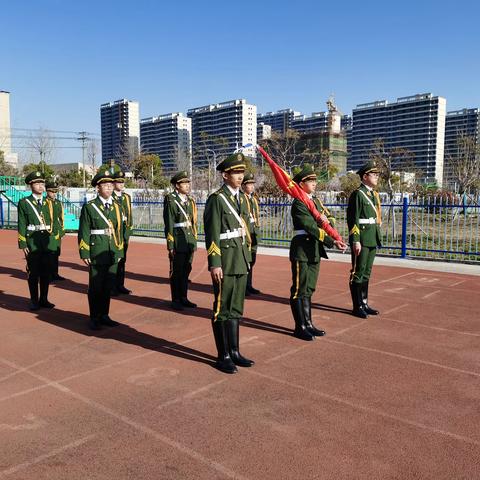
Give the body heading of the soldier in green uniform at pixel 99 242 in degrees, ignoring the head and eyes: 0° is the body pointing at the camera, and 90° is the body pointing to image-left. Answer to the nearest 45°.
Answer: approximately 315°

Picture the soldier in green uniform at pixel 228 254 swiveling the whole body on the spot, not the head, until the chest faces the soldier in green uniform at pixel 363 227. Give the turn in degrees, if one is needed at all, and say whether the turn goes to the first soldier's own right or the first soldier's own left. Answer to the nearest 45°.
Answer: approximately 90° to the first soldier's own left

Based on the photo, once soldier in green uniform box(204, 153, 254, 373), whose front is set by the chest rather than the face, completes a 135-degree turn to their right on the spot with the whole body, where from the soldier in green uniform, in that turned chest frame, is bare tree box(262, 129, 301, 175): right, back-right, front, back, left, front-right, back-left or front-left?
right

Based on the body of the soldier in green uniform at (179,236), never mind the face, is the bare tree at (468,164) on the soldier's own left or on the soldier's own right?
on the soldier's own left

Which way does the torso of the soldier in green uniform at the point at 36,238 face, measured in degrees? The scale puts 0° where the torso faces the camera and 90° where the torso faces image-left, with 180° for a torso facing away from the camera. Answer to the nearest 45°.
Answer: approximately 315°

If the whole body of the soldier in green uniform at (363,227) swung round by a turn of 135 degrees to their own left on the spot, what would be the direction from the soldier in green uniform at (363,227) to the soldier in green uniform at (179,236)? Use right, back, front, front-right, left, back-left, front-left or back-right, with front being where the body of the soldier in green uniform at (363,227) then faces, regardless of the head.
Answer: left

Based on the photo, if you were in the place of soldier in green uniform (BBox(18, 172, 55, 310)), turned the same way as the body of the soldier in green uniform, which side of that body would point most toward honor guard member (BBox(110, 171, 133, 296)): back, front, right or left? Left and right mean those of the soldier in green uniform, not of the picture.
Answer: left
